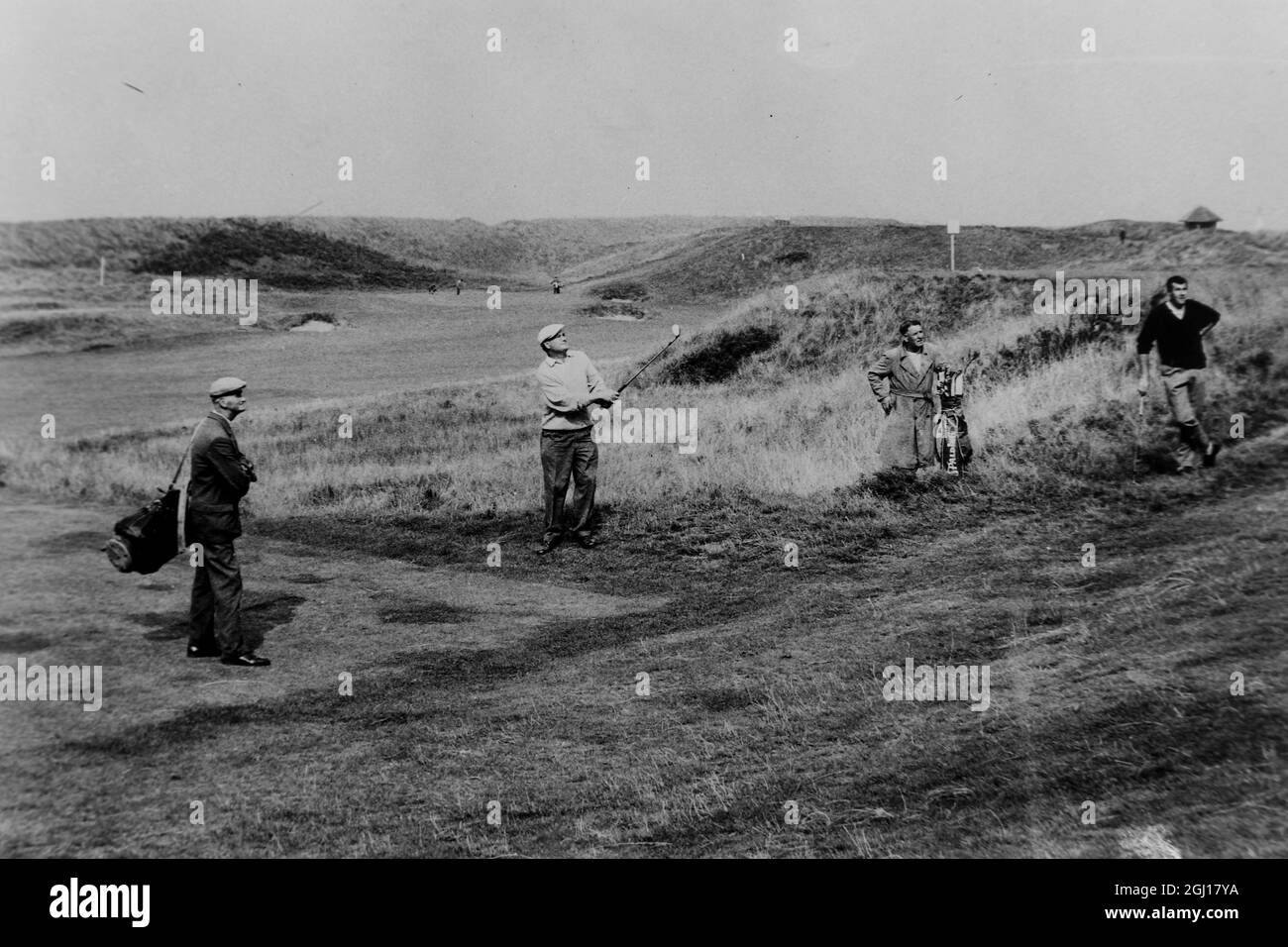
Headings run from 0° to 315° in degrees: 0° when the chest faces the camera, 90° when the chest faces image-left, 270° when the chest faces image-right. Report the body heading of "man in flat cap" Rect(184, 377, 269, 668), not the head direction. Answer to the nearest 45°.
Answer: approximately 270°

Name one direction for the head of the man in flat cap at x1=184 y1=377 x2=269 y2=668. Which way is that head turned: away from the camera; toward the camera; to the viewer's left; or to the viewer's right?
to the viewer's right

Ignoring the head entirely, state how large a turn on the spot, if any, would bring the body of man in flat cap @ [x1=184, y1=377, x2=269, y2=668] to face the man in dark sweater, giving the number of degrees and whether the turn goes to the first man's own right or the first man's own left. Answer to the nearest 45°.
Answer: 0° — they already face them

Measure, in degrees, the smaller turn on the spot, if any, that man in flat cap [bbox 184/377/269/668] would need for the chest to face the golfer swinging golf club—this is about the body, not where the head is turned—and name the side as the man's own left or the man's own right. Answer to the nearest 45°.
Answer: approximately 45° to the man's own left
